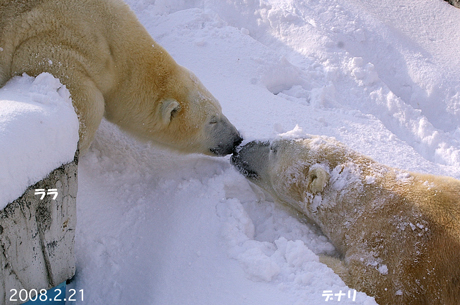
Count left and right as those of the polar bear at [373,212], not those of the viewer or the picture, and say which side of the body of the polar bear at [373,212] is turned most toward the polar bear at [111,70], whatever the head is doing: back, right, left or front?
front

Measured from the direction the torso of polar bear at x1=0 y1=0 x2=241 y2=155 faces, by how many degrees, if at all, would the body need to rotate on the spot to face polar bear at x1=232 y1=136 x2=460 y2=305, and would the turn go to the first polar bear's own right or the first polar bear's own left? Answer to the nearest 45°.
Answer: approximately 45° to the first polar bear's own right

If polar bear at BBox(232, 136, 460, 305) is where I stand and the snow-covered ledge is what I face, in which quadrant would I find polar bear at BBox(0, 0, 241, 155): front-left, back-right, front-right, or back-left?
front-right

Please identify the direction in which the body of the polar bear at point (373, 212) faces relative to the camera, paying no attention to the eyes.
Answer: to the viewer's left

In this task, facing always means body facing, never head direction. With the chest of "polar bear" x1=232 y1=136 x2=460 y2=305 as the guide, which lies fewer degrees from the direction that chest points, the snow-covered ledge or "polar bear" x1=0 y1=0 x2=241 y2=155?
the polar bear

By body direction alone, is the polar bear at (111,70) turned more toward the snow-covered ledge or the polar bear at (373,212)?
the polar bear

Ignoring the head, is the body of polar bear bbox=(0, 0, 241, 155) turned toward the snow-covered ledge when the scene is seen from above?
no

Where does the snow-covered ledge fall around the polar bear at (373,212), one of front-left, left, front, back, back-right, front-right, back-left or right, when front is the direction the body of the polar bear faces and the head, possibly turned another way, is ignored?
front-left

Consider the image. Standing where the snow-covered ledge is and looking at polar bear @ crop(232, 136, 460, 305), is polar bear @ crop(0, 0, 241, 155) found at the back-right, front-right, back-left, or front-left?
front-left

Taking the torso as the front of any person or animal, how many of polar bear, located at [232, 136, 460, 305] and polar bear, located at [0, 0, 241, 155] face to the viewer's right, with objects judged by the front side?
1

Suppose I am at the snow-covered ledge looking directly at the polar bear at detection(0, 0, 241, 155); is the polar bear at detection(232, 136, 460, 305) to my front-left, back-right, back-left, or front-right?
front-right

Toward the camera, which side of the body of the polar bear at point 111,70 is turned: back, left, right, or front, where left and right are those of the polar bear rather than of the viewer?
right

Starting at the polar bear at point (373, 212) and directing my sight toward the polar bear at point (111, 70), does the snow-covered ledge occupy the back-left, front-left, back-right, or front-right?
front-left
